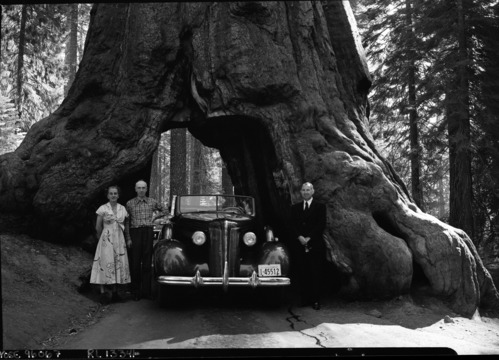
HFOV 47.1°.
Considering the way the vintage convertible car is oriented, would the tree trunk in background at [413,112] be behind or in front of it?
behind

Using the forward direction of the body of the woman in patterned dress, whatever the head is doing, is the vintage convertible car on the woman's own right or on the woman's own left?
on the woman's own left

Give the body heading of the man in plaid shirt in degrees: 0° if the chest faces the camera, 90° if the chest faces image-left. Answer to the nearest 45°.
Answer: approximately 0°

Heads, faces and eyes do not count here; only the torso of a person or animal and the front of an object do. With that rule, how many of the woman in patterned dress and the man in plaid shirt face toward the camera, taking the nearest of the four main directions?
2

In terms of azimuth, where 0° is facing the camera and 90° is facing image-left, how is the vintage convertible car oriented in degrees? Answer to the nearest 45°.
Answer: approximately 0°

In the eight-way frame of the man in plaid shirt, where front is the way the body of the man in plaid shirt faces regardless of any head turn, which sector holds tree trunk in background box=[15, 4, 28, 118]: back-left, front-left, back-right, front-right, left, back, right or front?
back-right

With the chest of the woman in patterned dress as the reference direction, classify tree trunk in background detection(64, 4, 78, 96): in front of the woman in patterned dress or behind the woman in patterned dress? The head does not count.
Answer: behind

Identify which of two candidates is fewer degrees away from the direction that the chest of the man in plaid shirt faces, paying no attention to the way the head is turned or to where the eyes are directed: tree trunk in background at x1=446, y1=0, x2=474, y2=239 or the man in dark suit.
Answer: the man in dark suit

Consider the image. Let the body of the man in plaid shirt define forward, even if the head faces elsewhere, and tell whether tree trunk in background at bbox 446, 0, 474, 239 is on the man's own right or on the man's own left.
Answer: on the man's own left
